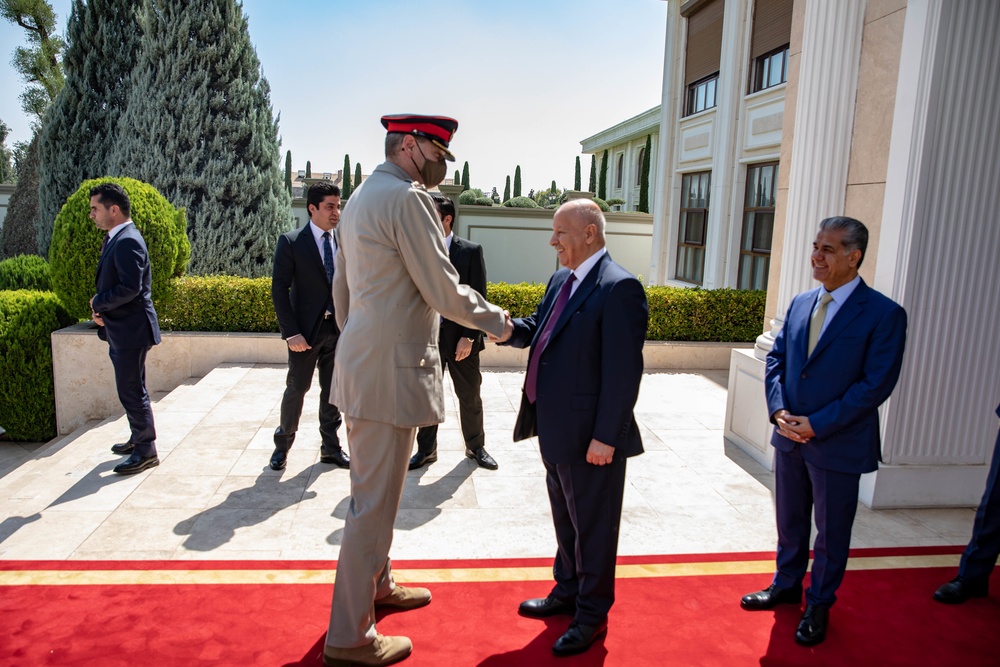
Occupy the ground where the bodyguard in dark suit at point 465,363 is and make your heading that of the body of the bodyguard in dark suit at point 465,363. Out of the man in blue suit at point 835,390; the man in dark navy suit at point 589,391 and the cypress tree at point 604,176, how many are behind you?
1

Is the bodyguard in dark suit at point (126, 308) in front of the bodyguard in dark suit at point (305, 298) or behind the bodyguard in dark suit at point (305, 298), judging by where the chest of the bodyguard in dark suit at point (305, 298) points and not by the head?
behind

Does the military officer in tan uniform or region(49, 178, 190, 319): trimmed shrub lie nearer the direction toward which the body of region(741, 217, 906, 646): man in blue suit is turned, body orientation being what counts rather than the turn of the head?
the military officer in tan uniform

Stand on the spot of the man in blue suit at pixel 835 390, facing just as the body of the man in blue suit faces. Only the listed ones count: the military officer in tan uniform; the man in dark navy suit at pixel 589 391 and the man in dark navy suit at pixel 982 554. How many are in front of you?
2

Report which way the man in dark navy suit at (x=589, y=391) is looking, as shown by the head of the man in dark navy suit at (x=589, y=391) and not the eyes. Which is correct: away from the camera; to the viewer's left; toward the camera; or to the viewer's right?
to the viewer's left

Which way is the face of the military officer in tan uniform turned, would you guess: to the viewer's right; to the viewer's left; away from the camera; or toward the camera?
to the viewer's right

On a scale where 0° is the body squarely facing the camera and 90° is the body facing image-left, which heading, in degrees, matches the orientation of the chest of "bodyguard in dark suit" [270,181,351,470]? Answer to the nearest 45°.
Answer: approximately 315°

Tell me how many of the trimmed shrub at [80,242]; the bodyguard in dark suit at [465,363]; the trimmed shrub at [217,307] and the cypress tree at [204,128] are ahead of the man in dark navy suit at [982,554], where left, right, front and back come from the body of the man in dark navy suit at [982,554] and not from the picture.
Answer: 4

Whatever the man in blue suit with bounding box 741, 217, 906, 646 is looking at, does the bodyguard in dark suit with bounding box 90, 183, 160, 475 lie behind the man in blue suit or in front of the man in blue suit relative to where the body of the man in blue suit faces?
in front

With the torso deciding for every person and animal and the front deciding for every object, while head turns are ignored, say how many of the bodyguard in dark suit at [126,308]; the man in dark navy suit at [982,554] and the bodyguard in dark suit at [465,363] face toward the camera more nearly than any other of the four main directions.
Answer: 1

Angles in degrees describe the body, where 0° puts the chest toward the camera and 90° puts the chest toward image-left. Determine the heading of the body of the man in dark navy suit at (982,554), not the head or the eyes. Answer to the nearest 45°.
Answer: approximately 90°

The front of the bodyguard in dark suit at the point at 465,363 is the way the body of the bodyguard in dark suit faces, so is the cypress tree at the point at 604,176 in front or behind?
behind
